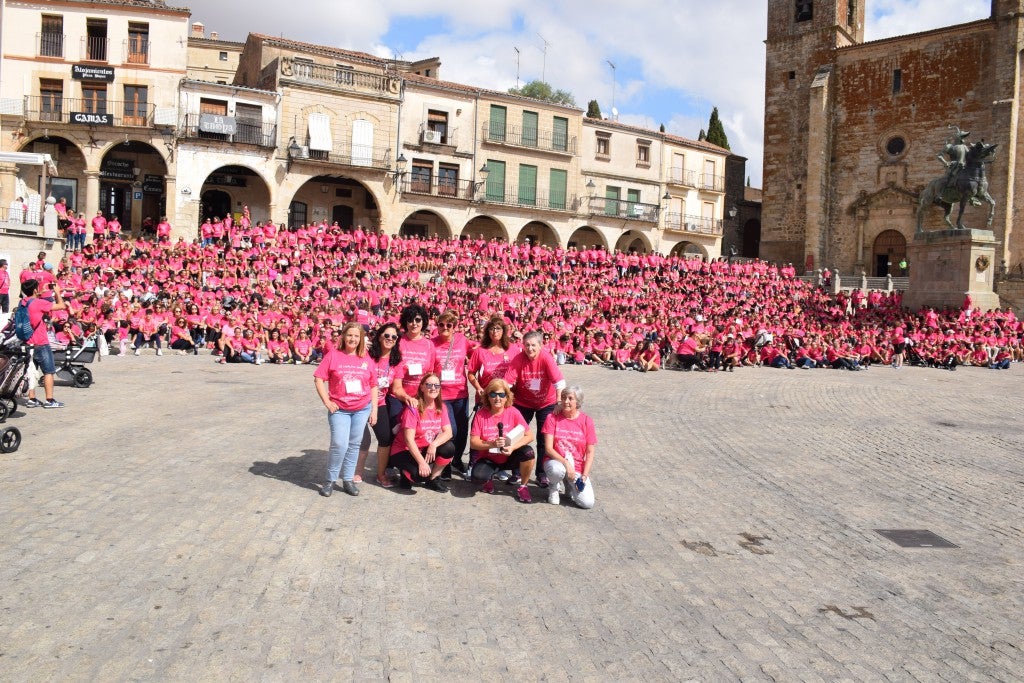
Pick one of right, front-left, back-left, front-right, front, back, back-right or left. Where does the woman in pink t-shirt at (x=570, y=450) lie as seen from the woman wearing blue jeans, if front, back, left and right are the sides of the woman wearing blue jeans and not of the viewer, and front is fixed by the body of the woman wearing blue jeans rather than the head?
left

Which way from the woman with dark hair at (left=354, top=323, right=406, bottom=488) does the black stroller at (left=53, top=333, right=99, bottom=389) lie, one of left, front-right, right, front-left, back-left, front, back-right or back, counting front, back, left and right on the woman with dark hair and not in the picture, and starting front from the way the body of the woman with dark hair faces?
back-right

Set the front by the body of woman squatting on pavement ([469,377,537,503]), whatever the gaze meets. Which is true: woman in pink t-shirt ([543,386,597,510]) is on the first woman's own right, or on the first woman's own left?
on the first woman's own left

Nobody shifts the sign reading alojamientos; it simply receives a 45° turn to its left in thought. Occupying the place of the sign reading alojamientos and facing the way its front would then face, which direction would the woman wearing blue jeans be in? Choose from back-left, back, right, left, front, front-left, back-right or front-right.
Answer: front-right

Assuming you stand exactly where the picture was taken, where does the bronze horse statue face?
facing the viewer and to the right of the viewer

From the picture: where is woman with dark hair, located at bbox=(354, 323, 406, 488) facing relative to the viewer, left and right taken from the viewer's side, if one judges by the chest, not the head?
facing the viewer

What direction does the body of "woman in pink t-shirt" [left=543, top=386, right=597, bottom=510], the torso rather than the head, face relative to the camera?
toward the camera

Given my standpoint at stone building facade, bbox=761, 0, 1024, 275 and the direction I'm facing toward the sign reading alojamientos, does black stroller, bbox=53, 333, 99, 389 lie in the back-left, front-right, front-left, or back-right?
front-left

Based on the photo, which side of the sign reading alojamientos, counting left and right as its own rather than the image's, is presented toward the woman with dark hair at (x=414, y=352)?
front

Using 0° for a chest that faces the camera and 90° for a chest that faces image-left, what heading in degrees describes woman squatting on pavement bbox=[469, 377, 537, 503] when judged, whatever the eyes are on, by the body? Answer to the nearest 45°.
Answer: approximately 0°

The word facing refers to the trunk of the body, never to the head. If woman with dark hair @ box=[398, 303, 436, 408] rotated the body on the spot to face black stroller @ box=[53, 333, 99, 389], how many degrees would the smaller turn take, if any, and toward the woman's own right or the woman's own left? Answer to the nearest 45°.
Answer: approximately 135° to the woman's own right

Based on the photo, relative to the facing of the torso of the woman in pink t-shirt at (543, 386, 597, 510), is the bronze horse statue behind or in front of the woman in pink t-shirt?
behind

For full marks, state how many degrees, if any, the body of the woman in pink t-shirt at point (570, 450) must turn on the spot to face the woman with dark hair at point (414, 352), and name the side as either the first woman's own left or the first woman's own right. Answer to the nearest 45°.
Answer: approximately 90° to the first woman's own right
